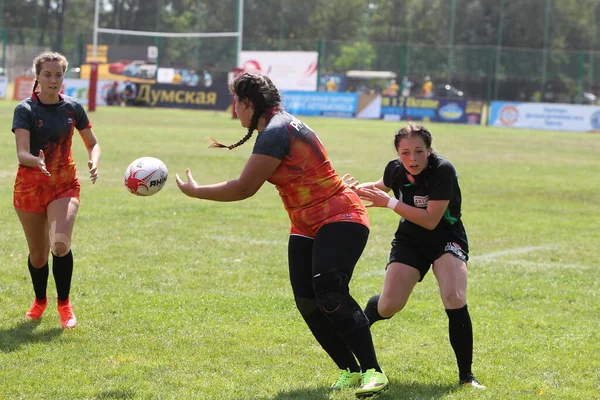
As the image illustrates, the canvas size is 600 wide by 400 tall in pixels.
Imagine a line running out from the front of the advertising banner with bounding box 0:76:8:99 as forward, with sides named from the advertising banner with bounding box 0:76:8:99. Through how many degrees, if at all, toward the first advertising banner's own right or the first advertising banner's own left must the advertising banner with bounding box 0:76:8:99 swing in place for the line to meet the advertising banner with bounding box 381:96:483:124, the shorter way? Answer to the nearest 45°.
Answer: approximately 45° to the first advertising banner's own left

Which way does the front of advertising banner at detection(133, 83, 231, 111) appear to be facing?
toward the camera

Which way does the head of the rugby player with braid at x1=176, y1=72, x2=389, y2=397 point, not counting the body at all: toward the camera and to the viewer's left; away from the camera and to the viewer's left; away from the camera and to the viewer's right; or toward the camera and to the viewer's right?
away from the camera and to the viewer's left

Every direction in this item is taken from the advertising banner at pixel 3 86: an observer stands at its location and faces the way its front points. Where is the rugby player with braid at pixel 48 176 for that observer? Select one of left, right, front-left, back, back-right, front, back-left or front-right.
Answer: front

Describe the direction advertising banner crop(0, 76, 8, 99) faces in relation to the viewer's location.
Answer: facing the viewer

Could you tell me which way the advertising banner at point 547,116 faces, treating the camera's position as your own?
facing the viewer

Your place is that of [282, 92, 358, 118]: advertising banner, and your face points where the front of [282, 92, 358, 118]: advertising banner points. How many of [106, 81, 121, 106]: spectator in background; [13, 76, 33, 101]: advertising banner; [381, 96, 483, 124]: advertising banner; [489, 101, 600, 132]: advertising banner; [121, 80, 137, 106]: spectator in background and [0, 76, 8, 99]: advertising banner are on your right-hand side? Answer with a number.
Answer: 4

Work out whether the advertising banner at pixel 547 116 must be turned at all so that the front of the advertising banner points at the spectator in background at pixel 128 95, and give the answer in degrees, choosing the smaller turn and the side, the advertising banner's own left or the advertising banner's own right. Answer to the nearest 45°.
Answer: approximately 90° to the advertising banner's own right

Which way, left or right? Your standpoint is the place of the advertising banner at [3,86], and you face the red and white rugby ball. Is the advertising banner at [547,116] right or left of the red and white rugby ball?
left

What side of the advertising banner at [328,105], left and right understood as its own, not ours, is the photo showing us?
front

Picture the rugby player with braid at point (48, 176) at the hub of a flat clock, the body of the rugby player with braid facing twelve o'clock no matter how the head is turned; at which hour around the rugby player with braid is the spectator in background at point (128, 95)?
The spectator in background is roughly at 6 o'clock from the rugby player with braid.

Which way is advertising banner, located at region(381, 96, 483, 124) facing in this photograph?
toward the camera

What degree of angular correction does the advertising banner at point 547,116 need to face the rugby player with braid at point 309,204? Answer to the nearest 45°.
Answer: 0° — it already faces them
